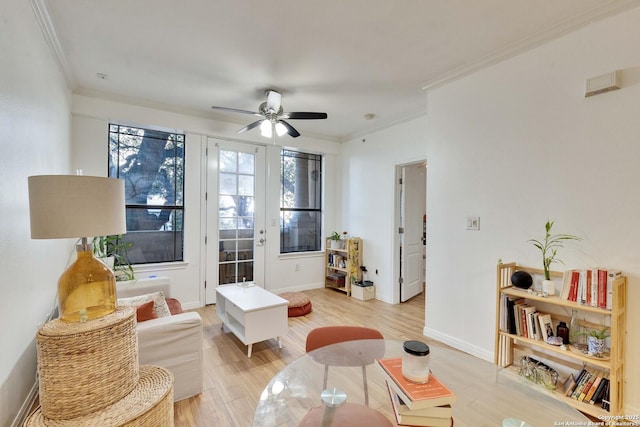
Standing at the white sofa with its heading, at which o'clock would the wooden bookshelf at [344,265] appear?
The wooden bookshelf is roughly at 11 o'clock from the white sofa.

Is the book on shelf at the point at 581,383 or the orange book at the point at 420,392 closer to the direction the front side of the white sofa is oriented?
the book on shelf

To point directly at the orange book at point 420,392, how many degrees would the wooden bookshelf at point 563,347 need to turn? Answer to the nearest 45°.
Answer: approximately 45° to its left

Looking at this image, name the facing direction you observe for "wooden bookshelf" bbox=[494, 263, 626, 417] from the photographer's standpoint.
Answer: facing the viewer and to the left of the viewer

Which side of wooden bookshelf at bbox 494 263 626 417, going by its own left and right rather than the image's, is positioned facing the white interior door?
right

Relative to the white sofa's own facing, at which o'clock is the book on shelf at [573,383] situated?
The book on shelf is roughly at 1 o'clock from the white sofa.

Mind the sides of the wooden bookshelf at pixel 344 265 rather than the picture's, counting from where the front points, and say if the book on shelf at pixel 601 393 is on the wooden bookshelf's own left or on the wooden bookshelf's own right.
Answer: on the wooden bookshelf's own left

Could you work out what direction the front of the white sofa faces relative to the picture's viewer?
facing to the right of the viewer

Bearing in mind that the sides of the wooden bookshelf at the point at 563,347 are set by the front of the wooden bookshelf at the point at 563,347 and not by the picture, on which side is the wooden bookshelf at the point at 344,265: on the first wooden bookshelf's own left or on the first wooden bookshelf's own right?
on the first wooden bookshelf's own right

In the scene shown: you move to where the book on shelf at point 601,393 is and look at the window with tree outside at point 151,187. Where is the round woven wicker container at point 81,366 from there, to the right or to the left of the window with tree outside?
left

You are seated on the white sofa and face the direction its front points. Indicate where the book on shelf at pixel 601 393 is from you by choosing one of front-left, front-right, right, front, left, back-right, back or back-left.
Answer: front-right

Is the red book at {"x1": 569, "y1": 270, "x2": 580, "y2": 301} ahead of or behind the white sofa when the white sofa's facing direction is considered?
ahead

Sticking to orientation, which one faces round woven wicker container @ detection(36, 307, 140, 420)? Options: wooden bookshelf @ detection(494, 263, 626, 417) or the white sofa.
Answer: the wooden bookshelf
